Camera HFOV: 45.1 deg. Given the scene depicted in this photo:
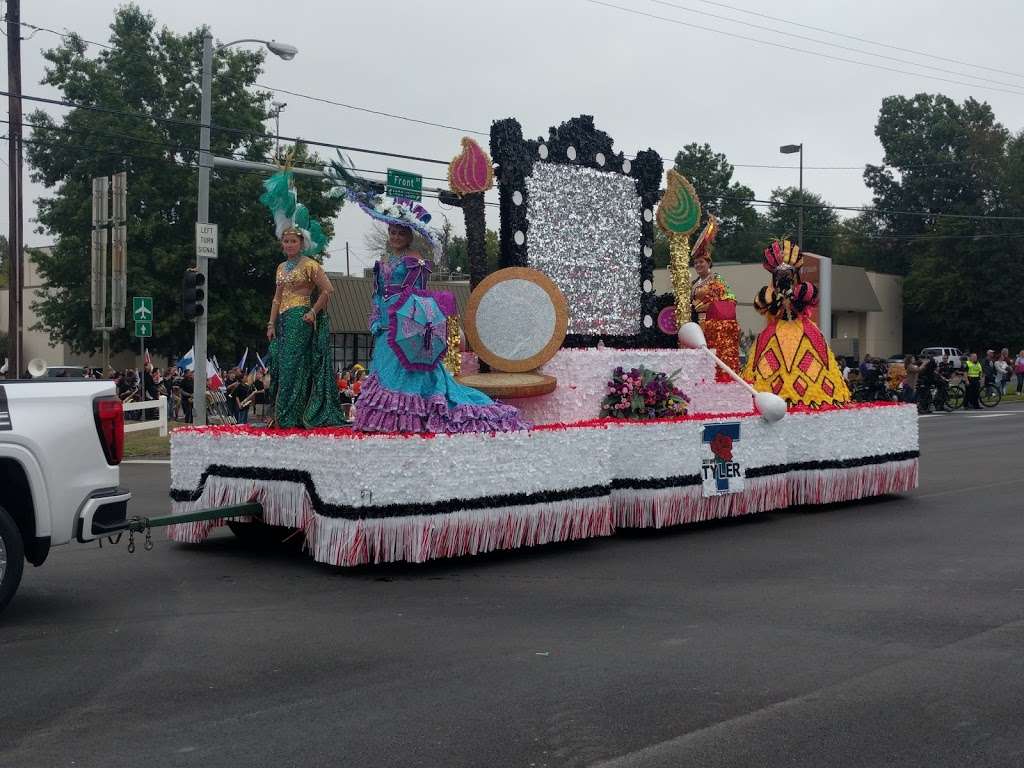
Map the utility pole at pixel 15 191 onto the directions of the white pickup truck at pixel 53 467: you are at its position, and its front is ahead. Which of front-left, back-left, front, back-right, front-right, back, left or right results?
back-right

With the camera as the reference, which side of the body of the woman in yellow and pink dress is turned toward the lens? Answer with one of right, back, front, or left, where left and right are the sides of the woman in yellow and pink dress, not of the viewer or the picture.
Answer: front

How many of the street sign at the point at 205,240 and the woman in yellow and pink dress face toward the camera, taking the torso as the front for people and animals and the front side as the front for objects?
2

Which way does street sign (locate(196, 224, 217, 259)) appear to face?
toward the camera

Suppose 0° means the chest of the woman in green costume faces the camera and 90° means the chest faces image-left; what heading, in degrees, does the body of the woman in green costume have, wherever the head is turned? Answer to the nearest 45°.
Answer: approximately 45°

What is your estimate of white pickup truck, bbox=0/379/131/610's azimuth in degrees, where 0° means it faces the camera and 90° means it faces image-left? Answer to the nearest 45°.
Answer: approximately 45°

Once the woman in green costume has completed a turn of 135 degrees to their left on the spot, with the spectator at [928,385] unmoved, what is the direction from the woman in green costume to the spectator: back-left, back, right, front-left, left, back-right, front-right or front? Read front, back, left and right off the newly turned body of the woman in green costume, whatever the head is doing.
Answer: front-left

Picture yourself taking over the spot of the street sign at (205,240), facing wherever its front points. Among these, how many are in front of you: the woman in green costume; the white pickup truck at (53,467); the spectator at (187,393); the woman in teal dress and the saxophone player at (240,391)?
3

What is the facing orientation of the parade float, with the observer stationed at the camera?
facing the viewer and to the left of the viewer

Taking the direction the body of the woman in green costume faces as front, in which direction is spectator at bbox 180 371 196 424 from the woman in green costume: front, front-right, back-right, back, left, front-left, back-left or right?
back-right

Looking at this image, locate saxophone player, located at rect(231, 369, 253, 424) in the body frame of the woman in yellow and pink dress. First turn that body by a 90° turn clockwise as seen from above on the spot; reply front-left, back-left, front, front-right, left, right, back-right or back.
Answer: front-right

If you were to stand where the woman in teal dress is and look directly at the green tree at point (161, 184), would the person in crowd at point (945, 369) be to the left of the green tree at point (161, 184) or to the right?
right

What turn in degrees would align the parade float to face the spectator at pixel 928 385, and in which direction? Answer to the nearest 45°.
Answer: approximately 180°

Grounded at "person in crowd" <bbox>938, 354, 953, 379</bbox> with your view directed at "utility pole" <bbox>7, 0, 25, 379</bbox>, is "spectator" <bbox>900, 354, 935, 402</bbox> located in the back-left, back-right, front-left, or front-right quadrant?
front-left

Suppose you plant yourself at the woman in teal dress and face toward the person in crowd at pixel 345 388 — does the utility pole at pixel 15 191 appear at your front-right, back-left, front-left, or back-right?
front-left

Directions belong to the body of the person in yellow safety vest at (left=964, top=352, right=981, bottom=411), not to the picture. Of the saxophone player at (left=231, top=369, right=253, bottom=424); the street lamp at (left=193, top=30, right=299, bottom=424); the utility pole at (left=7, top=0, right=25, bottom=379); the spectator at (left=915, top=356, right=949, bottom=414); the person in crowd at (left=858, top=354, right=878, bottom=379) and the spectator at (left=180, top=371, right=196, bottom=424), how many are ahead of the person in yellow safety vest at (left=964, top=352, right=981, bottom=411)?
6
